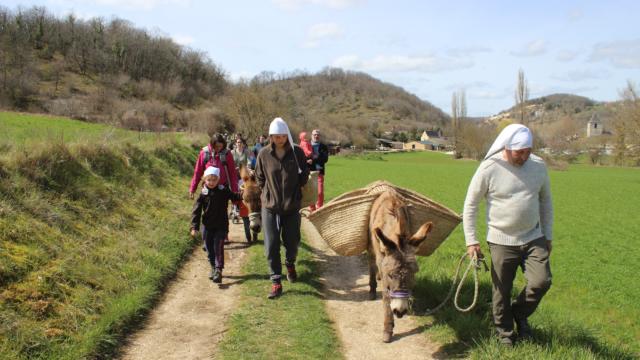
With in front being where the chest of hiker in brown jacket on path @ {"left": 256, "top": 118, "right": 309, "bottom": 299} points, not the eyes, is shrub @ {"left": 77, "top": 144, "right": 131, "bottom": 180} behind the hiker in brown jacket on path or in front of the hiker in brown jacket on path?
behind

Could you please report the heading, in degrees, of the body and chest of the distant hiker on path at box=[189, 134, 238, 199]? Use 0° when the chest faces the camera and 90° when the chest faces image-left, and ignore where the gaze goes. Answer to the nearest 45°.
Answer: approximately 0°

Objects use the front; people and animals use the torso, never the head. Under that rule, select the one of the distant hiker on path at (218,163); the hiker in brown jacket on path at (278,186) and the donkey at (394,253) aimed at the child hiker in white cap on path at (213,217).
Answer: the distant hiker on path at (218,163)

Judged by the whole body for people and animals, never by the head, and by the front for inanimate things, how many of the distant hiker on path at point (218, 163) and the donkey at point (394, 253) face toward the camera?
2

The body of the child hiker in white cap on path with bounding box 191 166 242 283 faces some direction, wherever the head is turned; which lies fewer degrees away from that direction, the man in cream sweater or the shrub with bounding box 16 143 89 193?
the man in cream sweater

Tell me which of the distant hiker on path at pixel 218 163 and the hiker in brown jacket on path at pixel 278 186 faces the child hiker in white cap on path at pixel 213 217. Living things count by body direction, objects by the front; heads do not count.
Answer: the distant hiker on path at pixel 218 163

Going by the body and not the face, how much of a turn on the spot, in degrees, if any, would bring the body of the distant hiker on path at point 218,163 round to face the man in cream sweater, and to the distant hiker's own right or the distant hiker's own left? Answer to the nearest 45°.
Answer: approximately 45° to the distant hiker's own left
